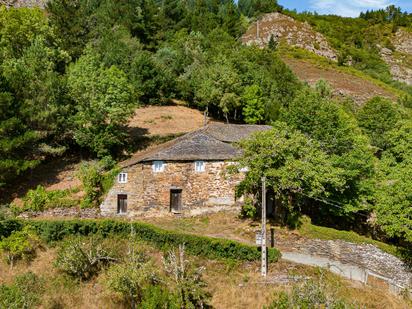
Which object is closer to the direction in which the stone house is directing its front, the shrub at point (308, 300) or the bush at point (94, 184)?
the shrub

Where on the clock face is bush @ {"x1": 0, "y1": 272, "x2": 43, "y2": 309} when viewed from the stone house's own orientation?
The bush is roughly at 1 o'clock from the stone house.

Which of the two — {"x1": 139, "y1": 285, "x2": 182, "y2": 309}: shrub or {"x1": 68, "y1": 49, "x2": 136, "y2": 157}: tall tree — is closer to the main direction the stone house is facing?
the shrub

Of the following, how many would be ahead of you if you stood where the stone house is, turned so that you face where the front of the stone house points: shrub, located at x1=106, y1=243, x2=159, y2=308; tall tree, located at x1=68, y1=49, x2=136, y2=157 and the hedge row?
2

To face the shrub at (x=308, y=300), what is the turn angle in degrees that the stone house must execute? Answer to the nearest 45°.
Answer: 0° — it already faces it

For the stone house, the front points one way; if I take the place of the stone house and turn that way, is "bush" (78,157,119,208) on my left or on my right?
on my right

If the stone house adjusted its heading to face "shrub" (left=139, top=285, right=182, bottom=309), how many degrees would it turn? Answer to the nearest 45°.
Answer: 0° — it already faces it

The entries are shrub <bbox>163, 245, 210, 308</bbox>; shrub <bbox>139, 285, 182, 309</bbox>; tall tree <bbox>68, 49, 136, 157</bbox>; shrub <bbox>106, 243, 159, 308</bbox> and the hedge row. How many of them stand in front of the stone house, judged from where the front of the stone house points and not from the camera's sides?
4

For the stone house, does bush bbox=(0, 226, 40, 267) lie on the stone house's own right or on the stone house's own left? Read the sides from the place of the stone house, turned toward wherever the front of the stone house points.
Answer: on the stone house's own right

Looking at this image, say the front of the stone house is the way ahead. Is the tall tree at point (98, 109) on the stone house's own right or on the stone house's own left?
on the stone house's own right

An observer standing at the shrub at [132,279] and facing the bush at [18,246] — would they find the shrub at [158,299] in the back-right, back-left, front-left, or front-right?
back-left

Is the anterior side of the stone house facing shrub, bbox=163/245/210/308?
yes

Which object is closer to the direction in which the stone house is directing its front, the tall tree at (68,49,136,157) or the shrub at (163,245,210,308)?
the shrub

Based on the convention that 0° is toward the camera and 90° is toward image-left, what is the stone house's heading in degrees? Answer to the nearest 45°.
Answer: approximately 0°
